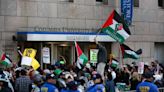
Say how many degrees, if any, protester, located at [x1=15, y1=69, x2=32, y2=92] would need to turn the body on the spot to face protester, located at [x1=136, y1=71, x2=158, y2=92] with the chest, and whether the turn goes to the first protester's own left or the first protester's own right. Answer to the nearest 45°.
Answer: approximately 135° to the first protester's own right

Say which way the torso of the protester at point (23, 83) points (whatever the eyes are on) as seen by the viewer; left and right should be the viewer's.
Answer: facing away from the viewer

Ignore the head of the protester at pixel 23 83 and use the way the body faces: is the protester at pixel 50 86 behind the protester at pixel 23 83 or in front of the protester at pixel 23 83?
behind
